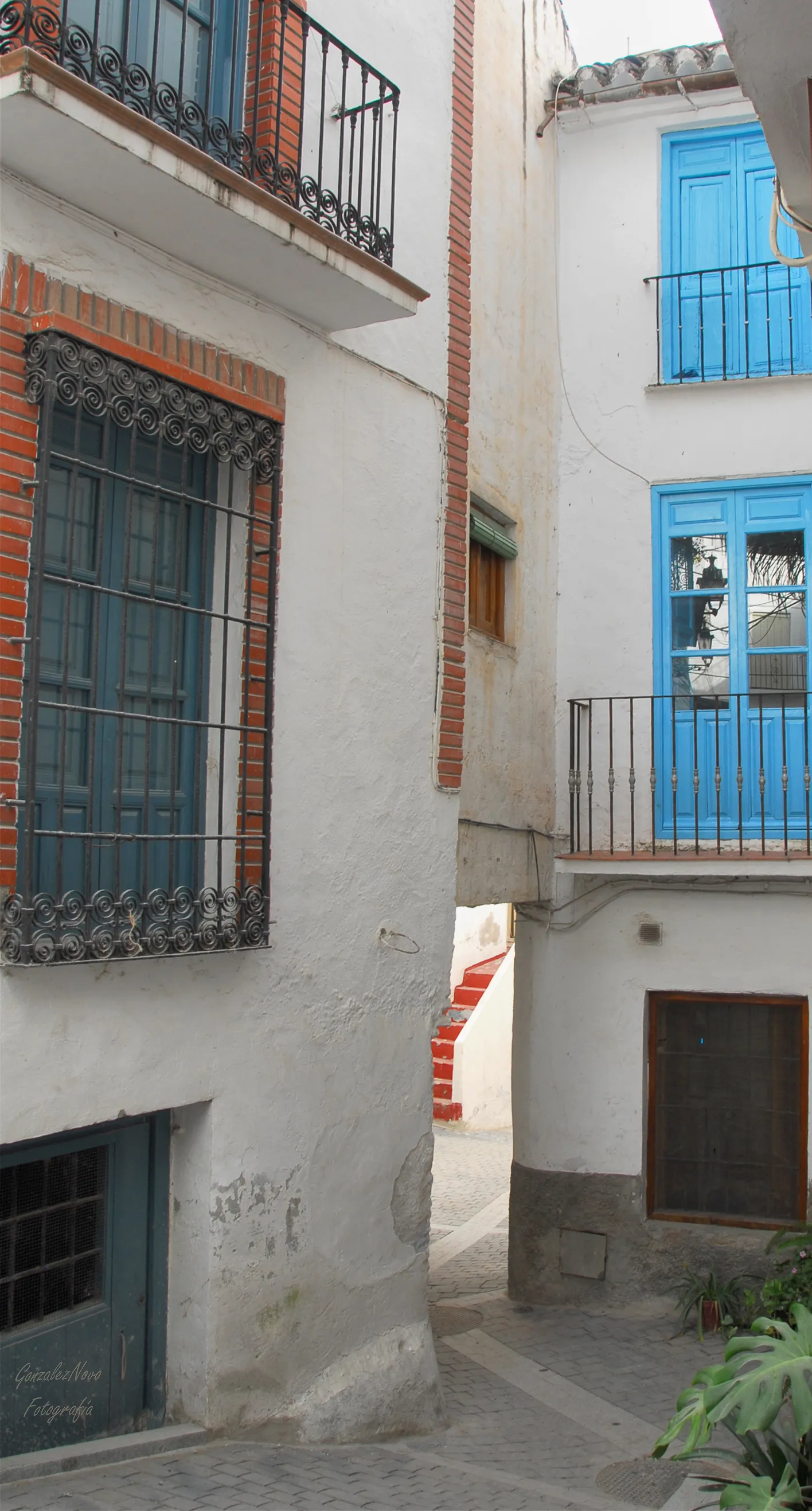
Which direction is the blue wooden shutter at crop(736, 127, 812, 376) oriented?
toward the camera

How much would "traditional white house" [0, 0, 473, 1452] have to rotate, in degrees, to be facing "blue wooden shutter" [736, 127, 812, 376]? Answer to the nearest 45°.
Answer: approximately 90° to its left

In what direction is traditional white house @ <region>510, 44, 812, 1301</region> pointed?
toward the camera

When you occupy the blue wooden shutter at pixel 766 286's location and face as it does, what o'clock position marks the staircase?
The staircase is roughly at 5 o'clock from the blue wooden shutter.

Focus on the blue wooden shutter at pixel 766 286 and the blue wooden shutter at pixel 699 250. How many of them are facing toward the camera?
2

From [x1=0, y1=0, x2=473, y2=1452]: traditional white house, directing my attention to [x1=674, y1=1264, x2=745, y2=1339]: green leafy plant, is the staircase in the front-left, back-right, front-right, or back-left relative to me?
front-left

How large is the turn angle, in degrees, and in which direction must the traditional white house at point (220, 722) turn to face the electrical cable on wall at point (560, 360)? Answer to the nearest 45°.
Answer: approximately 90° to its left

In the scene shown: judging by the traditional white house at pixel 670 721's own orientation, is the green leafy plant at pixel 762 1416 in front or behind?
in front
